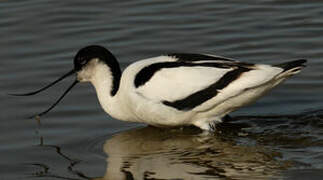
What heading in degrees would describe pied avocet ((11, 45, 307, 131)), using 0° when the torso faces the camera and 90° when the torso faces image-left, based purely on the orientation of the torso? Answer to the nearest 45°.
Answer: approximately 90°
